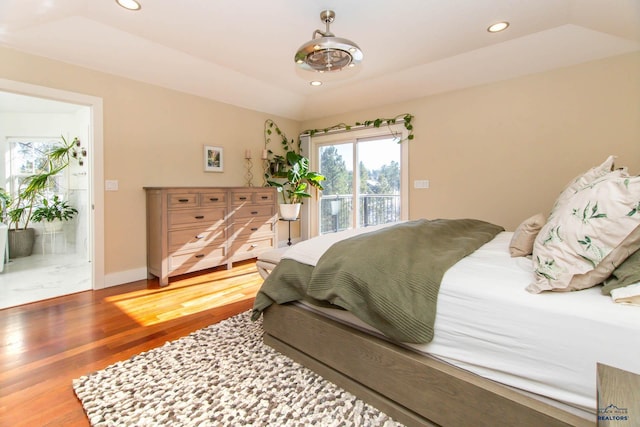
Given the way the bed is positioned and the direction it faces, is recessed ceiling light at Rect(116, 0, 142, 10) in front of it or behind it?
in front

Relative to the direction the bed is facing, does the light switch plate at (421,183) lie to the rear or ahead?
ahead

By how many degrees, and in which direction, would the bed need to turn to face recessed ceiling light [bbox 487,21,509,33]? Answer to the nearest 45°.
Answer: approximately 45° to its right

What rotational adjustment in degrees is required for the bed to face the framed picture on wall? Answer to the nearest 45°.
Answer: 0° — it already faces it

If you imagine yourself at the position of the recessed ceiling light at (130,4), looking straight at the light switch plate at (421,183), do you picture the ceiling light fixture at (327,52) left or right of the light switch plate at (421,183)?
right

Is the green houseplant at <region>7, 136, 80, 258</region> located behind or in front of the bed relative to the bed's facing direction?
in front

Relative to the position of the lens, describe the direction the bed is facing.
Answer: facing away from the viewer and to the left of the viewer
